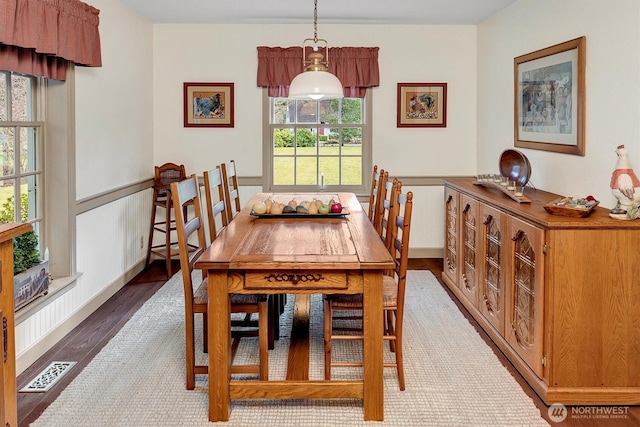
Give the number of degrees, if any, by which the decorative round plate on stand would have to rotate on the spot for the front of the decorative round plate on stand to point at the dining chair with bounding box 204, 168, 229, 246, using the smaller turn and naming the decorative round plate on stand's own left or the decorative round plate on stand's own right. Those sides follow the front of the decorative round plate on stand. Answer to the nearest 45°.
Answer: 0° — it already faces it

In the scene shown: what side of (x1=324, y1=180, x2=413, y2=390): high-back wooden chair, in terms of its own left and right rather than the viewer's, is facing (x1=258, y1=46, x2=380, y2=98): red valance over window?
right

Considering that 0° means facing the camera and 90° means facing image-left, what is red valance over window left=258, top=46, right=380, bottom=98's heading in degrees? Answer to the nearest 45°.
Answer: approximately 0°

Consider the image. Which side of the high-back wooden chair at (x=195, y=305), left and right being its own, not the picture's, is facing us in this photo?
right

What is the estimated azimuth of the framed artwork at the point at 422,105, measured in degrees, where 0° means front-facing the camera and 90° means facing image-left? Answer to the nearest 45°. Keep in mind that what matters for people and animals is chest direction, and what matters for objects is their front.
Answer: approximately 0°

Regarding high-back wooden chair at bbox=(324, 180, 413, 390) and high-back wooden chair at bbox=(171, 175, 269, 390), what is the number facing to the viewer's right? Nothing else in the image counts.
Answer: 1

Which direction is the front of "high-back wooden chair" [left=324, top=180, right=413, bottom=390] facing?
to the viewer's left

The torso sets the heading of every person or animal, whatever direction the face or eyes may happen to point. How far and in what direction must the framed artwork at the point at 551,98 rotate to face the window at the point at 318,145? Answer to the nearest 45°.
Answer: approximately 90° to its right

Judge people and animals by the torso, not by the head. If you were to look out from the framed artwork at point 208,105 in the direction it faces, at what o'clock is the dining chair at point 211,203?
The dining chair is roughly at 12 o'clock from the framed artwork.
